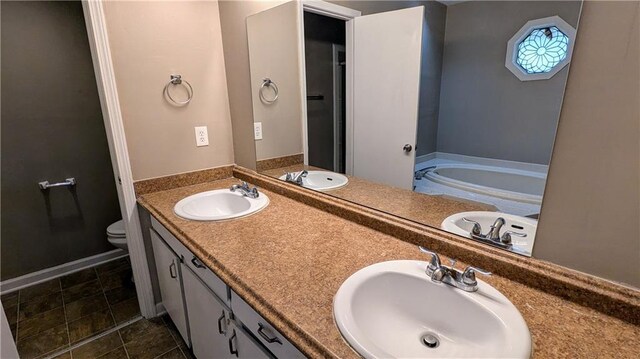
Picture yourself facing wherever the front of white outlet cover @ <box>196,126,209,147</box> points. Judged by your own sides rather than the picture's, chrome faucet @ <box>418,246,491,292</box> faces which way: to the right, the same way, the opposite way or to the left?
to the right

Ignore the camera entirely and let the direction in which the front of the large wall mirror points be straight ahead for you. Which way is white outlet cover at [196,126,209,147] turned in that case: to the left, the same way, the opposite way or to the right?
to the left

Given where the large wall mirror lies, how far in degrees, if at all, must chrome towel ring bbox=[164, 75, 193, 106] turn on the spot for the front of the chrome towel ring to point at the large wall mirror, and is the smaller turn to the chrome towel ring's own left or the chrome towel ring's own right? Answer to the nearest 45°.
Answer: approximately 45° to the chrome towel ring's own left

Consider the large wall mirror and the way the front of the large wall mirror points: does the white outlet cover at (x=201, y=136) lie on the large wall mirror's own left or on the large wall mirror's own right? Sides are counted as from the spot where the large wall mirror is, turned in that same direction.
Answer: on the large wall mirror's own right

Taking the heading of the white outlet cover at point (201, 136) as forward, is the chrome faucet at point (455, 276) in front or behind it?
in front

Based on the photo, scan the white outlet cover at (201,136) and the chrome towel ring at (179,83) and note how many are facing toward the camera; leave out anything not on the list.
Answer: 2

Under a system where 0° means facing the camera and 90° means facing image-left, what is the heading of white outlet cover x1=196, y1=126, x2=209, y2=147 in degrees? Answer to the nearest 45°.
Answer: approximately 0°

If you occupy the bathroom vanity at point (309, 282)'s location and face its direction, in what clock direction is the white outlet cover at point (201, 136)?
The white outlet cover is roughly at 3 o'clock from the bathroom vanity.

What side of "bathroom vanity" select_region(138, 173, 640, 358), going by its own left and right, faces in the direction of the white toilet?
right

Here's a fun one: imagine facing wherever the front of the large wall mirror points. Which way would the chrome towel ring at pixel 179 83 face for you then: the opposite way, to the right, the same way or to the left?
to the left
